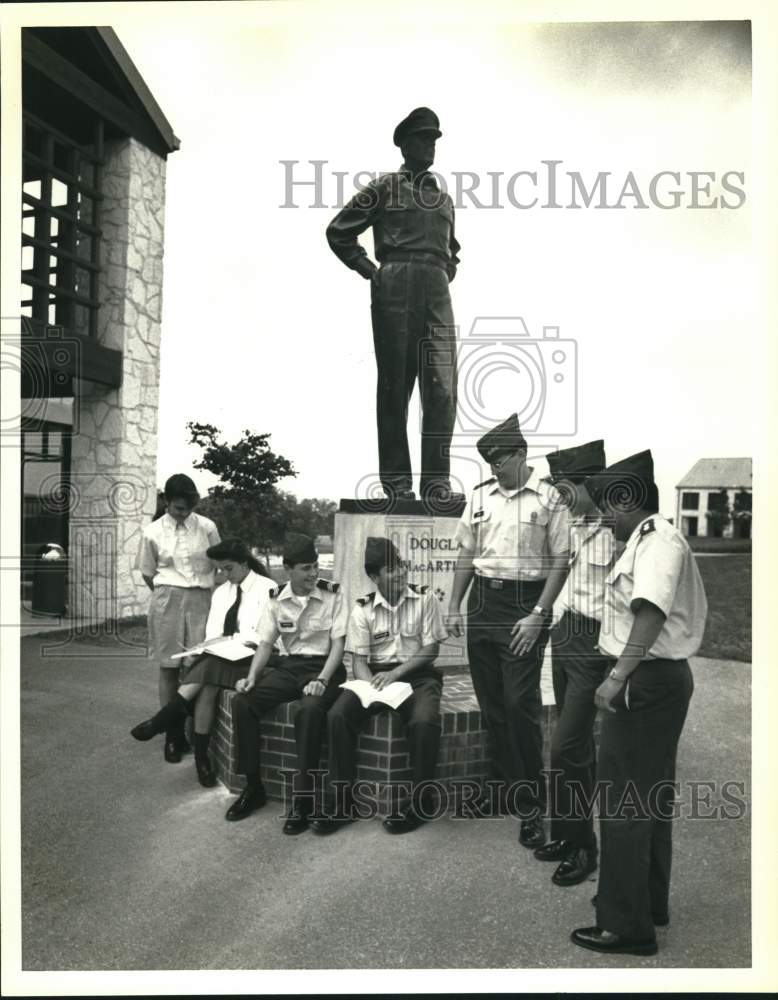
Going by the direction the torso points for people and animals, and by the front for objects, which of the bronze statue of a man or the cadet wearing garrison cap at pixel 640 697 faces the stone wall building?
the cadet wearing garrison cap

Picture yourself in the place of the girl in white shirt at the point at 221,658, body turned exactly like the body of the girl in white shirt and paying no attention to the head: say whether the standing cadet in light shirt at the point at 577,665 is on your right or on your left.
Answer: on your left

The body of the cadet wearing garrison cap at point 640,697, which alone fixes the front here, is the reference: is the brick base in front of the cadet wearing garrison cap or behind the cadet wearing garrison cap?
in front

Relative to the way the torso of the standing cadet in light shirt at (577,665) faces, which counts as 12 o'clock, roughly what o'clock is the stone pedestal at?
The stone pedestal is roughly at 2 o'clock from the standing cadet in light shirt.

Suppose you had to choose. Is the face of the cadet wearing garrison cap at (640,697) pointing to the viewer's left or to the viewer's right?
to the viewer's left

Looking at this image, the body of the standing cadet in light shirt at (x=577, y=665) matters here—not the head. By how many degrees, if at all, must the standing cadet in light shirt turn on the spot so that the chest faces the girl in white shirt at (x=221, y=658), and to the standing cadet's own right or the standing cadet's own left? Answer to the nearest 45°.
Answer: approximately 45° to the standing cadet's own right

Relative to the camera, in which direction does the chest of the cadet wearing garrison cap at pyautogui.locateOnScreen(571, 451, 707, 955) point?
to the viewer's left

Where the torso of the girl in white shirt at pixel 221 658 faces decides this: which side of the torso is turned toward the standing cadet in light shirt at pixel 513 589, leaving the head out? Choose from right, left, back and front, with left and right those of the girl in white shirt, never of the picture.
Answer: left

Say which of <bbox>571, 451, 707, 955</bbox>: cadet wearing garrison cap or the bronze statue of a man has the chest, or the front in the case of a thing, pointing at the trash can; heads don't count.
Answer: the cadet wearing garrison cap

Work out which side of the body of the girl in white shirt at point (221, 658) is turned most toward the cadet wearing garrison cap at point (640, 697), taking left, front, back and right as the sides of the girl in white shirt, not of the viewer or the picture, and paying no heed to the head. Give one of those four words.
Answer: left

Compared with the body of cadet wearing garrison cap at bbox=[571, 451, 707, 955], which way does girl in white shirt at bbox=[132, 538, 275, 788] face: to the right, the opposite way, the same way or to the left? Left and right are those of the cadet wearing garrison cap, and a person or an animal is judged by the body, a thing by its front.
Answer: to the left

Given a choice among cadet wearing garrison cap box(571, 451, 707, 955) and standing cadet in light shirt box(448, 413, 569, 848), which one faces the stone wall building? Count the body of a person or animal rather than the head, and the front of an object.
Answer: the cadet wearing garrison cap

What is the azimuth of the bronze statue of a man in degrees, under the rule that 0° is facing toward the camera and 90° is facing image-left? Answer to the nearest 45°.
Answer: approximately 315°
